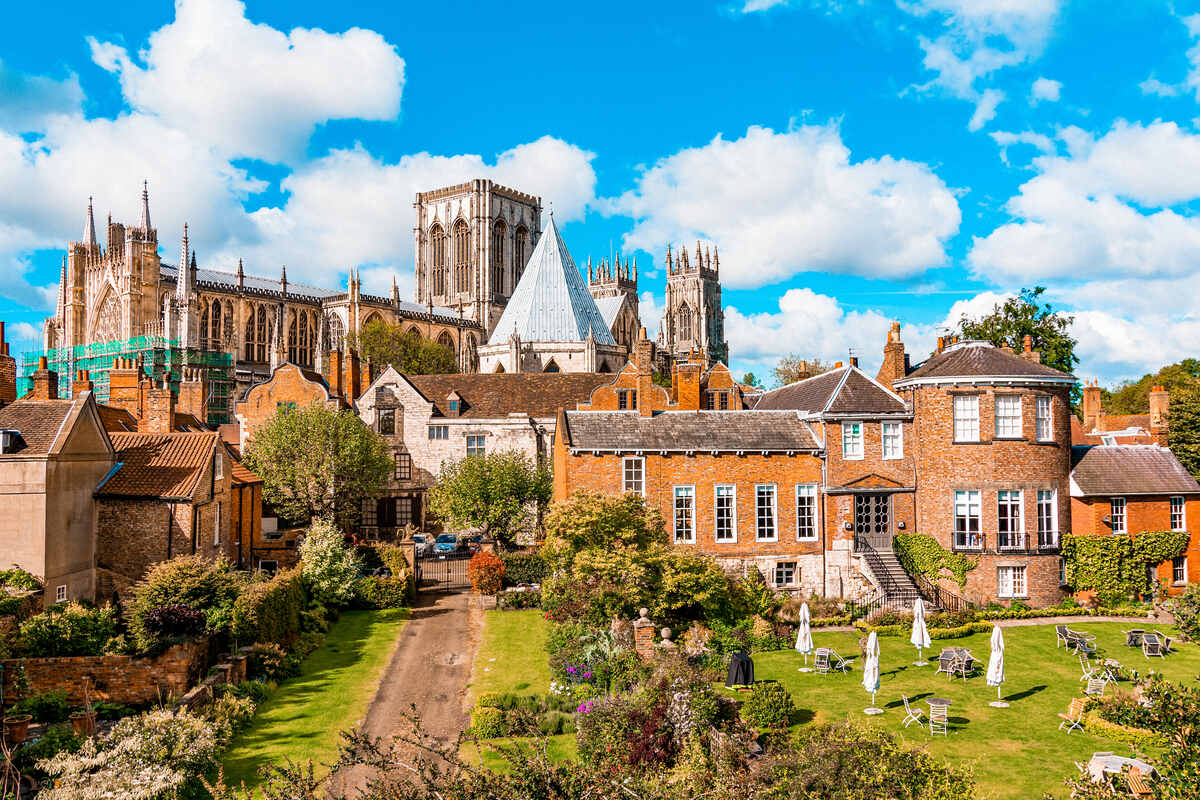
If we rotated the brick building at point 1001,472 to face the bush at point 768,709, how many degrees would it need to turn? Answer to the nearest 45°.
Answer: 0° — it already faces it

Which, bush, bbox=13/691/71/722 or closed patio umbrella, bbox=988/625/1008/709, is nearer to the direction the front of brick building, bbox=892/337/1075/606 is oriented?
the closed patio umbrella

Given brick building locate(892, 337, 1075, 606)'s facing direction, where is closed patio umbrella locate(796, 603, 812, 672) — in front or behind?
in front

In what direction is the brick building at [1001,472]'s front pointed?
toward the camera

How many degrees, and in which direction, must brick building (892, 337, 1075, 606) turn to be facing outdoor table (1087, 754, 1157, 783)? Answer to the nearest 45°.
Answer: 0° — it already faces it

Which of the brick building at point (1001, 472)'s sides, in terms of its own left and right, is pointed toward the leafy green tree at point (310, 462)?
right

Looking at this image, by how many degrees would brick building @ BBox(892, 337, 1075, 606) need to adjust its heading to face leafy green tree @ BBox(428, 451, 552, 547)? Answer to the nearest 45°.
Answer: approximately 90° to its right

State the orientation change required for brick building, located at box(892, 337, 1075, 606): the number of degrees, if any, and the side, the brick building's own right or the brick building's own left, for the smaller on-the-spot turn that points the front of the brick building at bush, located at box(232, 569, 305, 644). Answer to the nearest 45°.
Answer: approximately 45° to the brick building's own right

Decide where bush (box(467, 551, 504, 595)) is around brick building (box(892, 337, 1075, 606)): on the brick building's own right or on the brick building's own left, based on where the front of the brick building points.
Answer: on the brick building's own right

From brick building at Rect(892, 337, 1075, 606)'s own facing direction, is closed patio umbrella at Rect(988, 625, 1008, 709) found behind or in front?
in front

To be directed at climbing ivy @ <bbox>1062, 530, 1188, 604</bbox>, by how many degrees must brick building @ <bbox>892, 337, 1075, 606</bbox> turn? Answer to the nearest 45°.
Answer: approximately 135° to its left

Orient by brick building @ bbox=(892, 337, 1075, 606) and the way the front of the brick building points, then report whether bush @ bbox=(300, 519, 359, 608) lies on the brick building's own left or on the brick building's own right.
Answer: on the brick building's own right
